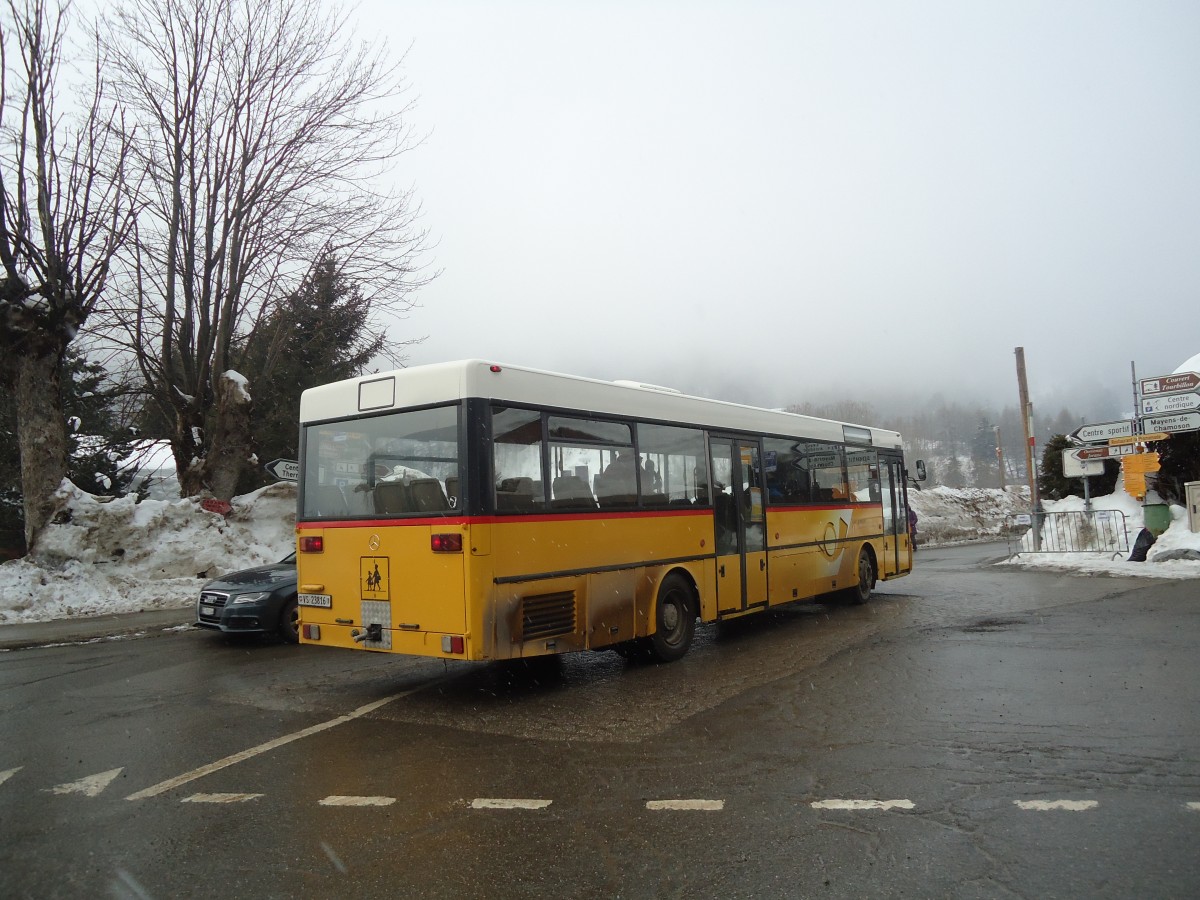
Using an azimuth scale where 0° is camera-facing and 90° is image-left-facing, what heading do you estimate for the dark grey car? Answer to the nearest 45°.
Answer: approximately 45°

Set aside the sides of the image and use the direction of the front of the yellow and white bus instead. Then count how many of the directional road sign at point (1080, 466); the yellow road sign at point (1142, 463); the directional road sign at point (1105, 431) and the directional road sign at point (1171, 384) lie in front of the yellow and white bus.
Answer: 4

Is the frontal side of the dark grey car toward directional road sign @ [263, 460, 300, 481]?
no

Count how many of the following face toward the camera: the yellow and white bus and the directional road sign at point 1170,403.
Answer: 1

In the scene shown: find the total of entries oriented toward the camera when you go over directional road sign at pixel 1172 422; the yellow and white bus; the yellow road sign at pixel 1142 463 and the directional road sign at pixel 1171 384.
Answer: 3

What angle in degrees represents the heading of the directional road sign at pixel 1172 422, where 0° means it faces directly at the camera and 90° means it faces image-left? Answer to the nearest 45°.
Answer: approximately 0°

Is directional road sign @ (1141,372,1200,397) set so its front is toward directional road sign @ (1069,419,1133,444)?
no

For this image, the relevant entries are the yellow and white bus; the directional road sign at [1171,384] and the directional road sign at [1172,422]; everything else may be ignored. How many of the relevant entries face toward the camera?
2

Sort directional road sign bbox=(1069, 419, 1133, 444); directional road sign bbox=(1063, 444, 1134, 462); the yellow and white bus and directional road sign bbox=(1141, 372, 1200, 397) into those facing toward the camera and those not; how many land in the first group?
3

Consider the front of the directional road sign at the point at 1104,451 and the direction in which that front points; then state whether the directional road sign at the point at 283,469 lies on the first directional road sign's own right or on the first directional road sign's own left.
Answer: on the first directional road sign's own right

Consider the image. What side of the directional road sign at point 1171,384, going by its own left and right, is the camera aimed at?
front

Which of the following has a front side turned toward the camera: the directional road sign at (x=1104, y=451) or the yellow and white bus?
the directional road sign

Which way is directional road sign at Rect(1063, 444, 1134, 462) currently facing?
toward the camera

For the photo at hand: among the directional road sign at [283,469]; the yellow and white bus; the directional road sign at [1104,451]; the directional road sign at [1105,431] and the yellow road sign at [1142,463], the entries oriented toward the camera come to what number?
4

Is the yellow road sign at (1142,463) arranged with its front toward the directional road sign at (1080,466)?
no

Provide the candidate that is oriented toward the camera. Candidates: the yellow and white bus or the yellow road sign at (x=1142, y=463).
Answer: the yellow road sign

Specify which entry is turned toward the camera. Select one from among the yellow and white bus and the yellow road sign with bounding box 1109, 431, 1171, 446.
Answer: the yellow road sign

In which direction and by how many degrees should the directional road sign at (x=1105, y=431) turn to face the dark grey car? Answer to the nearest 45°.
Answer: approximately 45° to its right

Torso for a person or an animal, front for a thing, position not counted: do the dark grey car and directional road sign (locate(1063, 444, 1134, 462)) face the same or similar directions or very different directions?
same or similar directions

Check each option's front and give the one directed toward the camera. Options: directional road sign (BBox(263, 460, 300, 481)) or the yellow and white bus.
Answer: the directional road sign

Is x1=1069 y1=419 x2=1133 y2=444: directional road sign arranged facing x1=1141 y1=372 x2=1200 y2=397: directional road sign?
no
